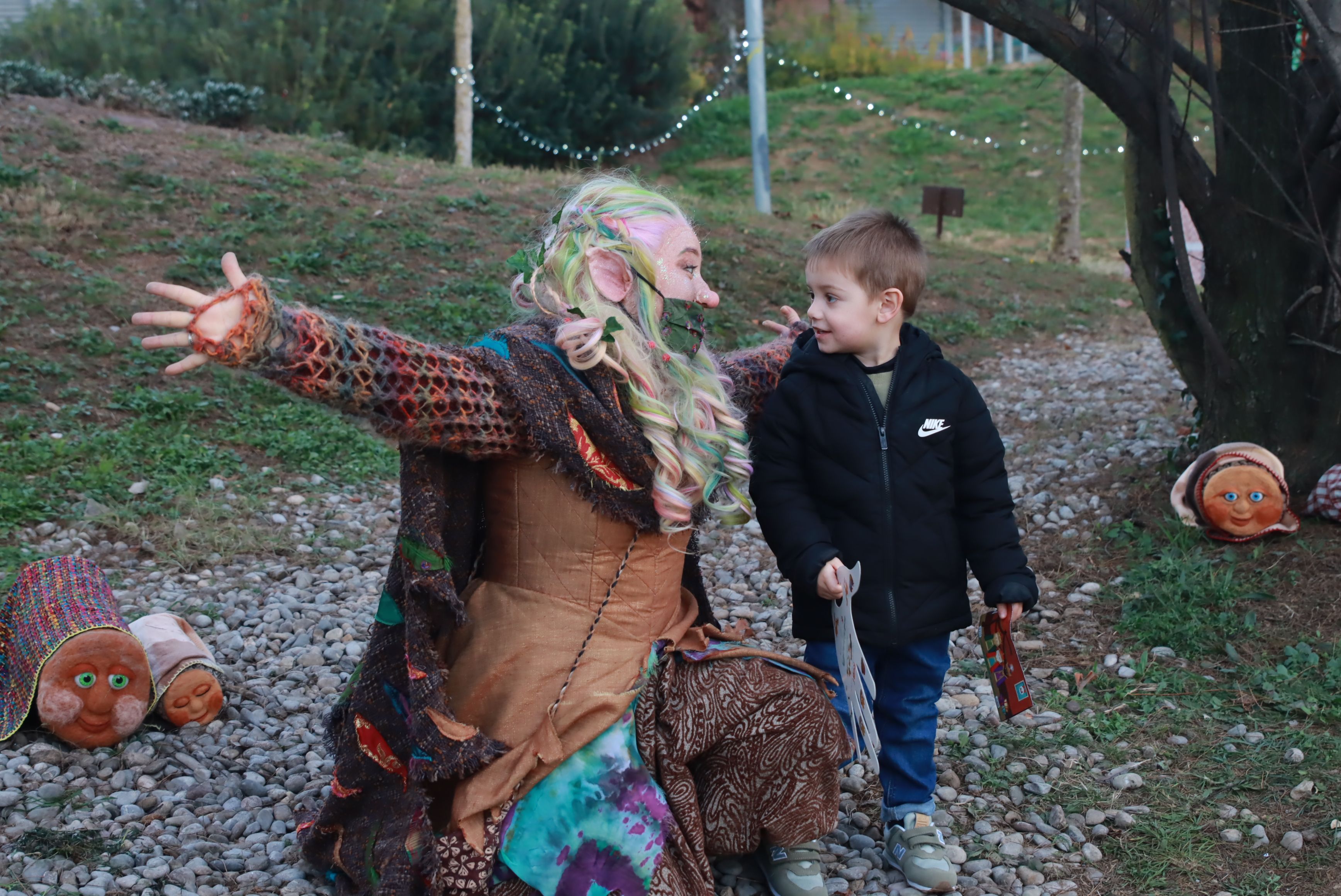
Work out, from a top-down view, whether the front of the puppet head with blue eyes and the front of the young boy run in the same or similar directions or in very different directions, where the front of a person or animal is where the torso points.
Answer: same or similar directions

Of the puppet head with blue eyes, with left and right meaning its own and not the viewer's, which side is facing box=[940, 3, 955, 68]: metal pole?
back

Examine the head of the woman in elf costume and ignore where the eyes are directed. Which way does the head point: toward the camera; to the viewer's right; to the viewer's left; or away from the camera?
to the viewer's right

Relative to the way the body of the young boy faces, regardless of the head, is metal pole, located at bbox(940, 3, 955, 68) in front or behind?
behind

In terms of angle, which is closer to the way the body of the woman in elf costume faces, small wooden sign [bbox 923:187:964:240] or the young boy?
the young boy

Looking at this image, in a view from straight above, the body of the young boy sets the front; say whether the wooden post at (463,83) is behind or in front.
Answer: behind

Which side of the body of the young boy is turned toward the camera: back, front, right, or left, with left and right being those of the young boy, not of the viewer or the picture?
front

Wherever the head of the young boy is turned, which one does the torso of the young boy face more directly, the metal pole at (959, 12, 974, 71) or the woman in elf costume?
the woman in elf costume

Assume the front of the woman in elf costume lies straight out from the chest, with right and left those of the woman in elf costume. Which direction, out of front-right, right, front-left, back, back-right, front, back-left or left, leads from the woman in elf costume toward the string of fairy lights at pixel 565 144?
back-left

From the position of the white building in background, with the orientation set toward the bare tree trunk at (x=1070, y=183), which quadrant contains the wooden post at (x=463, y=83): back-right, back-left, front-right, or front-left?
front-right

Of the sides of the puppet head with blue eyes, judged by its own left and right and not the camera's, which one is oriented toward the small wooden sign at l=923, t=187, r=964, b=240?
back

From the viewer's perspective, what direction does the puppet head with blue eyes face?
toward the camera

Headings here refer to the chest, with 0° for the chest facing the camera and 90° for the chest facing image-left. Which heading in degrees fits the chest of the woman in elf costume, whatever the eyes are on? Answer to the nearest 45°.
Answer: approximately 315°

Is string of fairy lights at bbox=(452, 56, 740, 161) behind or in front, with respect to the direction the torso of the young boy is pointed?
behind
